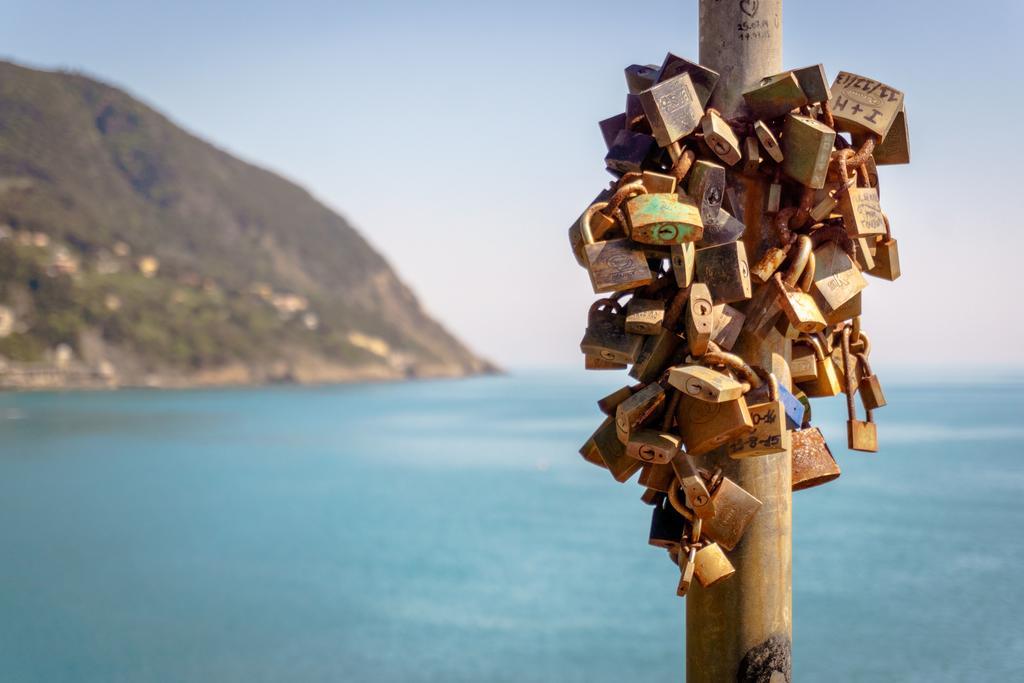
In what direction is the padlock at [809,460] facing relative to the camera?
toward the camera
